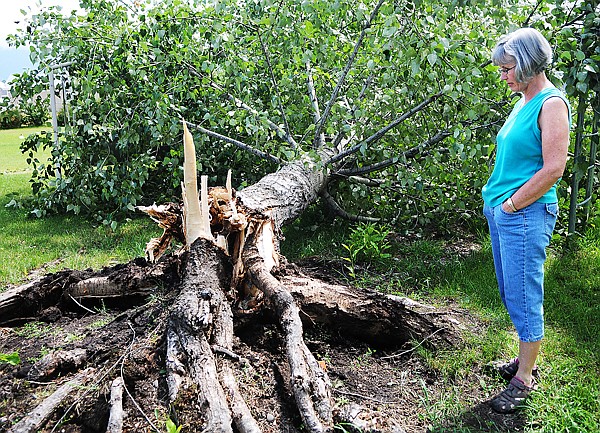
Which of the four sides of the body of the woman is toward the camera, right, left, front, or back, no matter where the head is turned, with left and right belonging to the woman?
left

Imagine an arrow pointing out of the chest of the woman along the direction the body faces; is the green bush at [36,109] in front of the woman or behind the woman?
in front

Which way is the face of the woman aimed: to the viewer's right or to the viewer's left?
to the viewer's left

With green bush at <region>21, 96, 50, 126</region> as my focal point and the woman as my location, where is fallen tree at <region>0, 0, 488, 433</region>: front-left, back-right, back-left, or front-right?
front-left

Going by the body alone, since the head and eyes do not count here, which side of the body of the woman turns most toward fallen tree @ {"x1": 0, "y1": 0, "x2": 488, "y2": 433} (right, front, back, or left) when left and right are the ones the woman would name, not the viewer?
front
